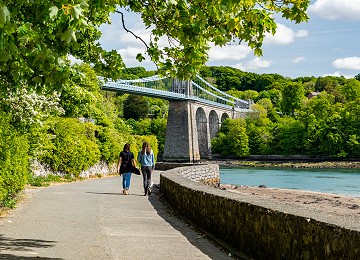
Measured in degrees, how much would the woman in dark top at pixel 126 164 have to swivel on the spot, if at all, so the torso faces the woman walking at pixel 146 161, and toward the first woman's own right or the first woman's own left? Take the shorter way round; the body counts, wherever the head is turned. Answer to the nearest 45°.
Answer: approximately 90° to the first woman's own right

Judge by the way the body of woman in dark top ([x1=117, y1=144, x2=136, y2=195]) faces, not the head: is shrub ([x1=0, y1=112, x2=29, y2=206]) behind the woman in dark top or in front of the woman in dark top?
behind

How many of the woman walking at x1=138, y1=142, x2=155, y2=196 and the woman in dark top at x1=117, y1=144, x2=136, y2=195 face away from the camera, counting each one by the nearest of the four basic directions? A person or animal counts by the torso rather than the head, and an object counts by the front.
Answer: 2

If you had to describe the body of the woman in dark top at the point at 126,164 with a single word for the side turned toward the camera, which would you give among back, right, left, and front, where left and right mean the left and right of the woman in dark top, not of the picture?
back

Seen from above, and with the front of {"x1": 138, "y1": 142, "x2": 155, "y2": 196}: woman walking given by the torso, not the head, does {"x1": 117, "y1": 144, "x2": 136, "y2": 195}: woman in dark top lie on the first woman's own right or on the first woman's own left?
on the first woman's own left

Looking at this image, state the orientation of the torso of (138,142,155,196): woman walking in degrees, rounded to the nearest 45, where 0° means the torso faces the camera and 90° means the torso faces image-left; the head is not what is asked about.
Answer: approximately 180°

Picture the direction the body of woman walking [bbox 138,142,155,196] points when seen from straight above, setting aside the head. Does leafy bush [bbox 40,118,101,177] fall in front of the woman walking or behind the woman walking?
in front
